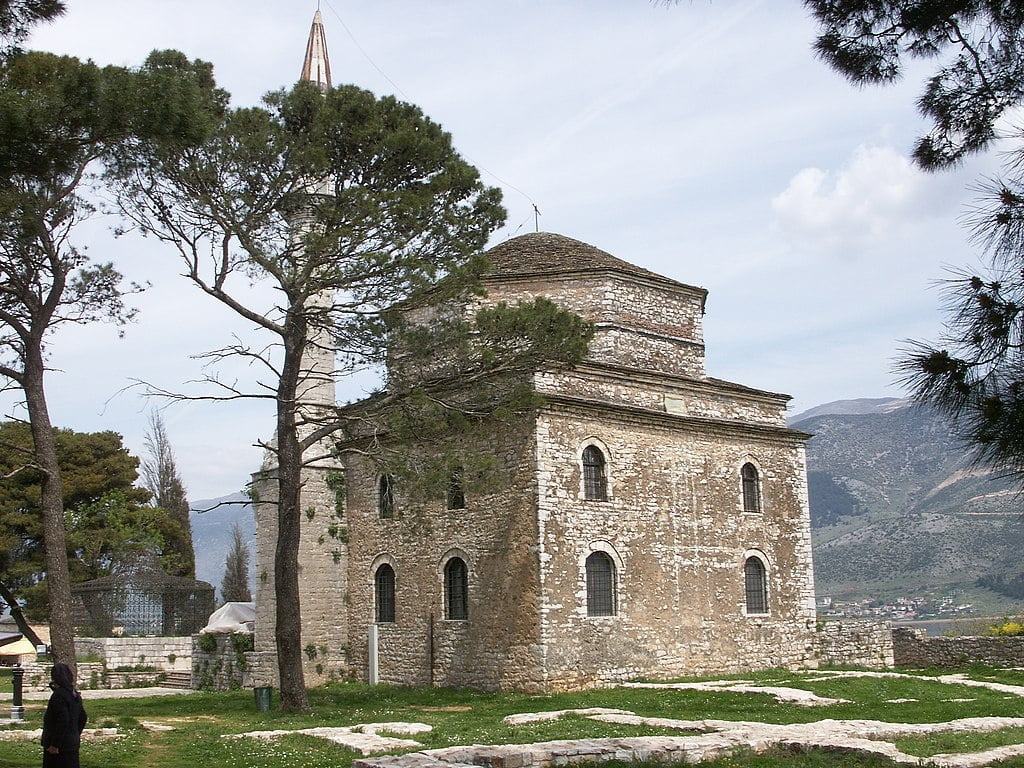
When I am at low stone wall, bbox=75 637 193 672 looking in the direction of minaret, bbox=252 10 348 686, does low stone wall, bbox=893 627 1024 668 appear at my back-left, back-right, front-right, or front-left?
front-left

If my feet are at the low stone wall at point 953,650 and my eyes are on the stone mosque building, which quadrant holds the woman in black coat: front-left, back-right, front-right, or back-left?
front-left

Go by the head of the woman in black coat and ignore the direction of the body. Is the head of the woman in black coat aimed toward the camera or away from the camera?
away from the camera
